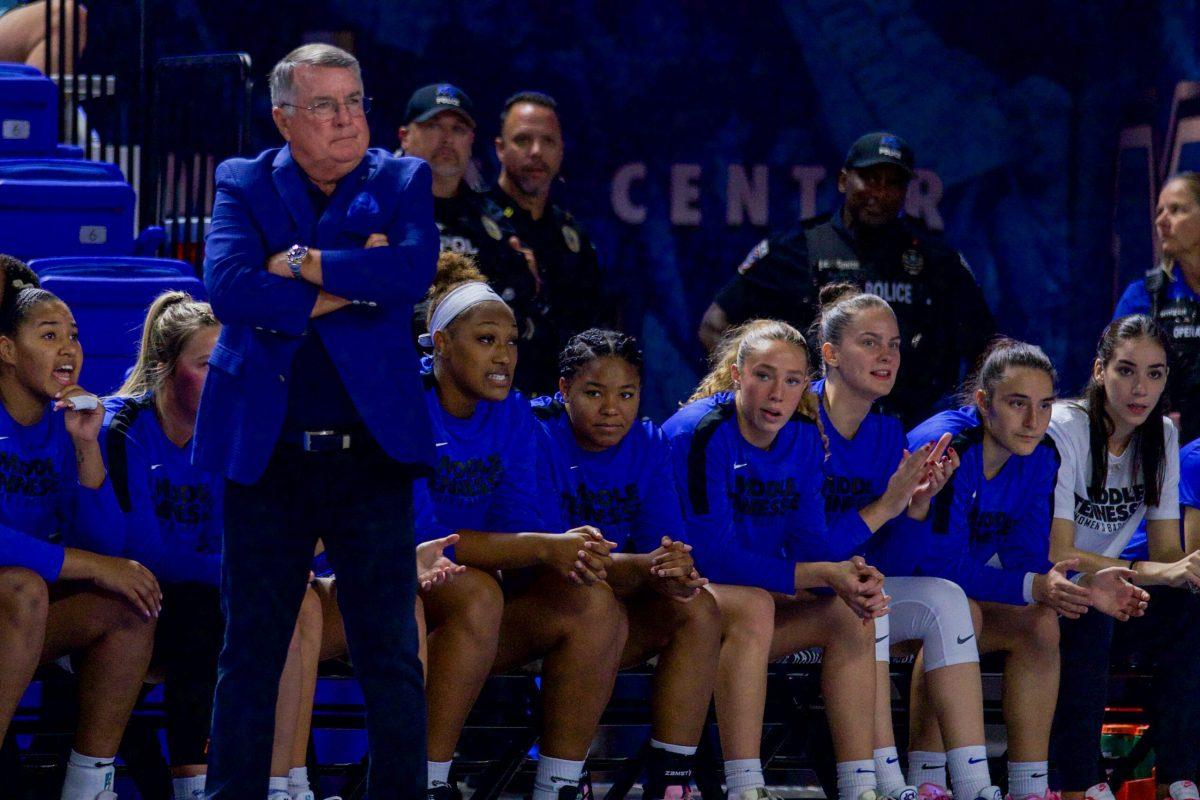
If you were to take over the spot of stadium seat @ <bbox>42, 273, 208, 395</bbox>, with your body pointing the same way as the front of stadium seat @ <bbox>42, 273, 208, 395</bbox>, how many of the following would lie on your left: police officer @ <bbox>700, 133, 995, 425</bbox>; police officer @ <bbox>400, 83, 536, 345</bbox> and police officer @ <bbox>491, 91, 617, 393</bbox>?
3

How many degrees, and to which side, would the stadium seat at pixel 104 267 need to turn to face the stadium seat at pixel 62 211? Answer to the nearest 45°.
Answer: approximately 180°

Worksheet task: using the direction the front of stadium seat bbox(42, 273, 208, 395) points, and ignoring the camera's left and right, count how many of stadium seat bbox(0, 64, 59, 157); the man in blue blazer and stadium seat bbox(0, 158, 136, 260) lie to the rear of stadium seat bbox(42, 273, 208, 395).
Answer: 2

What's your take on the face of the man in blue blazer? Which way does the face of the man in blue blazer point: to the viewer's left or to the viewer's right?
to the viewer's right

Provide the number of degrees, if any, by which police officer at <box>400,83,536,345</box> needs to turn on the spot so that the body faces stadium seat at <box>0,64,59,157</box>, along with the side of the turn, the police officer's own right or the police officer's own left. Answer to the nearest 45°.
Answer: approximately 135° to the police officer's own right

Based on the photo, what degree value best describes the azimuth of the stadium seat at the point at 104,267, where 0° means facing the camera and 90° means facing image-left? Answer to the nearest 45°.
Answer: approximately 0°

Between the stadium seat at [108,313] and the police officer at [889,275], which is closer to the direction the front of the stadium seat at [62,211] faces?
the stadium seat

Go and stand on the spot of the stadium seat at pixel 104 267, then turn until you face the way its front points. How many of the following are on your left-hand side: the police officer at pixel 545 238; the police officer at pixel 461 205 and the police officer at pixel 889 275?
3

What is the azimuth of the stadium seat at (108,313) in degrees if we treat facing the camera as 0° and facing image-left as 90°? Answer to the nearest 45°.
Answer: approximately 0°
